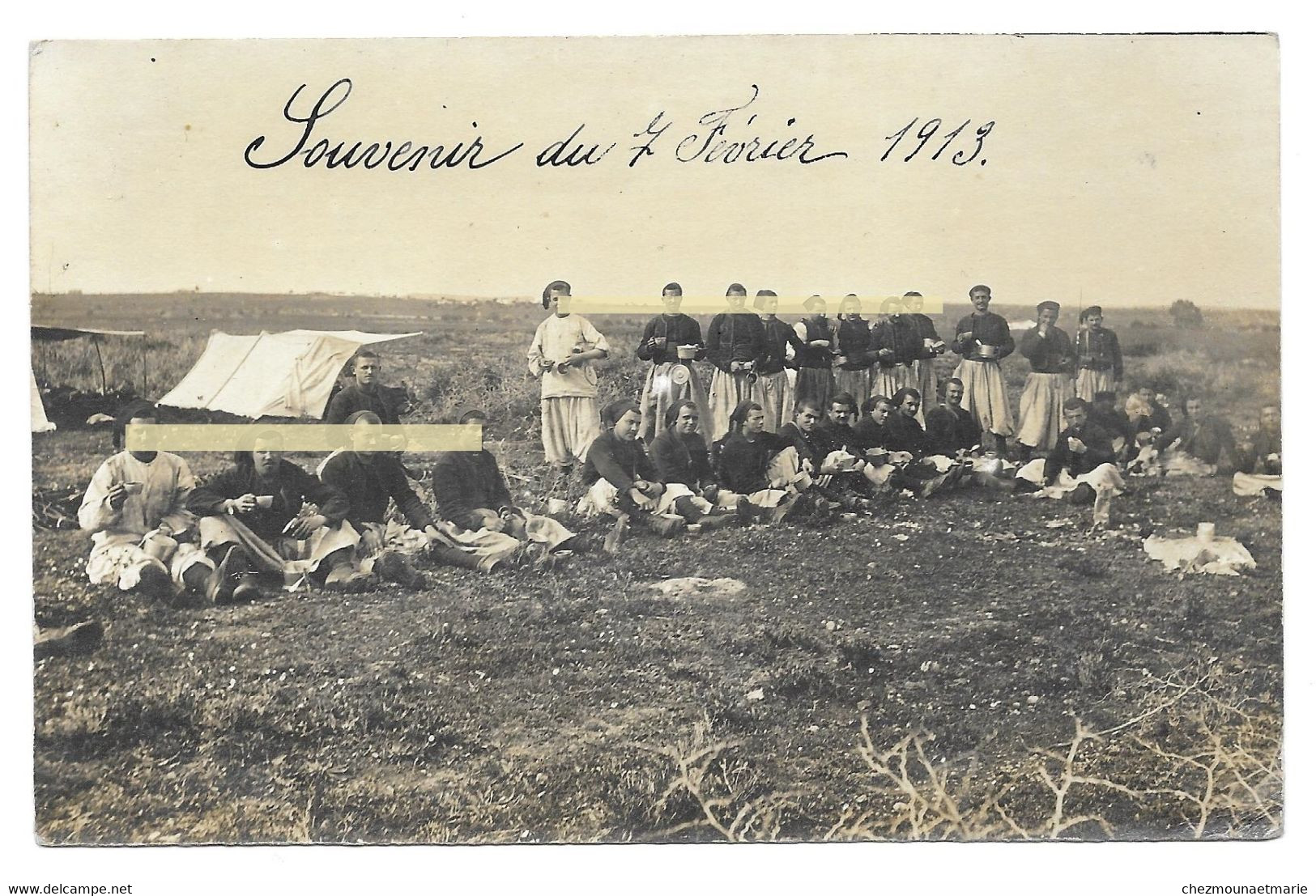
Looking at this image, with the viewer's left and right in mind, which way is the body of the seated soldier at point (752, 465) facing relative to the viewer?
facing the viewer and to the right of the viewer

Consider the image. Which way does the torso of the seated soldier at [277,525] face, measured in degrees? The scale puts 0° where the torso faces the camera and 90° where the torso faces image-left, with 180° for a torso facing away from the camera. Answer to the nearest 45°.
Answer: approximately 0°

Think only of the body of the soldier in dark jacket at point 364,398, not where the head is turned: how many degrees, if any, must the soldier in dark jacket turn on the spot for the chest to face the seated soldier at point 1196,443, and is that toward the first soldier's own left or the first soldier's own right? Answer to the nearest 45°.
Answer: approximately 90° to the first soldier's own left

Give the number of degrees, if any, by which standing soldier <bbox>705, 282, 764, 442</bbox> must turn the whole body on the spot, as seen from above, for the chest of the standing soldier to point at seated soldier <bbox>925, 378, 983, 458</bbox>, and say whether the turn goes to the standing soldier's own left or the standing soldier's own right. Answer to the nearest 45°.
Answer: approximately 90° to the standing soldier's own left

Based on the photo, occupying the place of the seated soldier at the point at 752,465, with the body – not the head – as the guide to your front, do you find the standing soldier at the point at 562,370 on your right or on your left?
on your right

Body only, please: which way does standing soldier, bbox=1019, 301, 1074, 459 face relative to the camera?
toward the camera

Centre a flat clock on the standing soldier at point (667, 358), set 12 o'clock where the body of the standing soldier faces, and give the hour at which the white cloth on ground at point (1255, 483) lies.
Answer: The white cloth on ground is roughly at 9 o'clock from the standing soldier.

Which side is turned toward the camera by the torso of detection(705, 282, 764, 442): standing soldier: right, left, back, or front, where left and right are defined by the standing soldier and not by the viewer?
front

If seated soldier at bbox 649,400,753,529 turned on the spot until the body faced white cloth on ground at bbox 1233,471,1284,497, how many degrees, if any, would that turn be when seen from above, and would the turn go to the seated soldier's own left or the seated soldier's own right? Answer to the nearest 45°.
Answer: approximately 45° to the seated soldier's own left
